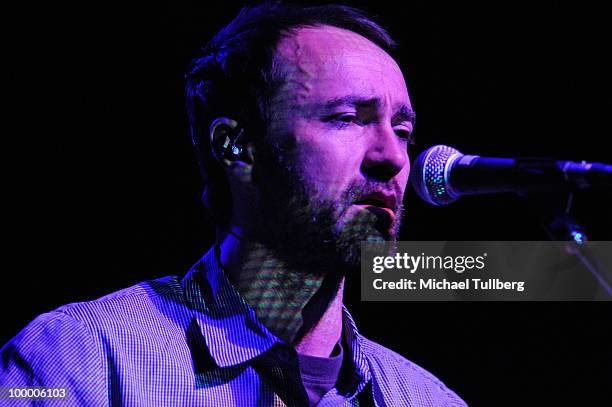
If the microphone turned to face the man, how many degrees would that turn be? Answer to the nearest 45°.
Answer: approximately 45° to its right

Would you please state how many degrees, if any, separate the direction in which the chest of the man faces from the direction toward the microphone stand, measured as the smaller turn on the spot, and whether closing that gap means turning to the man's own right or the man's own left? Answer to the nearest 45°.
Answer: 0° — they already face it

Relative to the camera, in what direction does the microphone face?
facing to the left of the viewer

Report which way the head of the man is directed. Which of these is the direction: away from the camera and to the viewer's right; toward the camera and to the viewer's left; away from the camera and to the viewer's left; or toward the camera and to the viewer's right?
toward the camera and to the viewer's right

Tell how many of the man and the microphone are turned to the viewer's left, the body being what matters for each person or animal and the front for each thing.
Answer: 1

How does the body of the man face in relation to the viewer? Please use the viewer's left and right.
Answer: facing the viewer and to the right of the viewer

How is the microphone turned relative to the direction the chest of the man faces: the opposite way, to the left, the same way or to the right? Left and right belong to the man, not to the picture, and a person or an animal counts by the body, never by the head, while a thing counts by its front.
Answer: the opposite way

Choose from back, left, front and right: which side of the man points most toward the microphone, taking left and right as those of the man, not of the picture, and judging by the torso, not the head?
front
